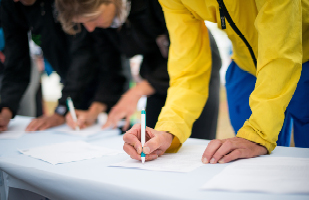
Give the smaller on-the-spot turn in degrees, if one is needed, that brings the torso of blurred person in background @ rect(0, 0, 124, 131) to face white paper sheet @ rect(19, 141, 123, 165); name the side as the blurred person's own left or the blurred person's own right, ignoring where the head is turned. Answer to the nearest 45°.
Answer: approximately 45° to the blurred person's own left

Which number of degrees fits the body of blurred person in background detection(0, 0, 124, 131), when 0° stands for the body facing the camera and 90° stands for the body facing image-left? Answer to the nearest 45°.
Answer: approximately 45°

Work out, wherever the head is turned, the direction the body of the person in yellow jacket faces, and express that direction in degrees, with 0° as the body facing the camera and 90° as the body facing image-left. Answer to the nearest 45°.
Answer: approximately 45°
